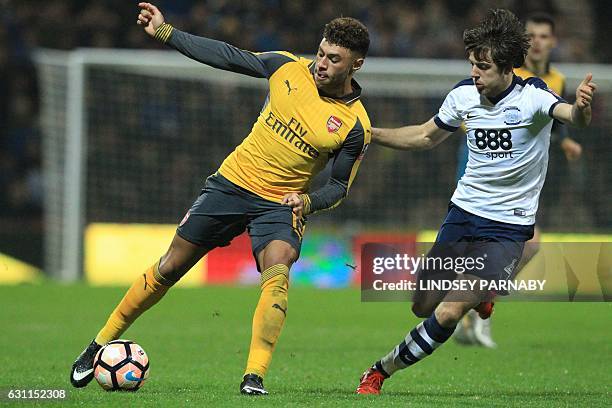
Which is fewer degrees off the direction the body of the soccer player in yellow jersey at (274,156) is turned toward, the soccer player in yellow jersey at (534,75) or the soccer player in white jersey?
the soccer player in white jersey

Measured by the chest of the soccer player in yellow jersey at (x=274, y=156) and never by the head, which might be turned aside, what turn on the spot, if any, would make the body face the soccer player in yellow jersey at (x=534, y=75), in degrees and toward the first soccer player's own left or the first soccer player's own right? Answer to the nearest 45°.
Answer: approximately 135° to the first soccer player's own left

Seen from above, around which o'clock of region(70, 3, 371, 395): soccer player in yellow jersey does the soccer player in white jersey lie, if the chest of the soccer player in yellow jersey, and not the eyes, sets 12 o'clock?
The soccer player in white jersey is roughly at 9 o'clock from the soccer player in yellow jersey.

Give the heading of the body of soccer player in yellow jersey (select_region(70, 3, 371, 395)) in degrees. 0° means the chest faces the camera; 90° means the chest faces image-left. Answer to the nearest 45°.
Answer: approximately 0°
